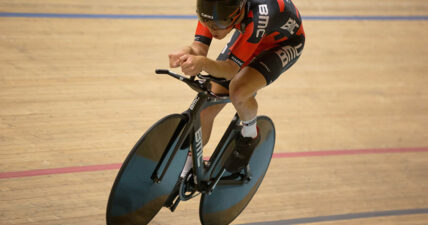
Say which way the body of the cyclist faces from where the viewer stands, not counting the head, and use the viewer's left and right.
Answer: facing the viewer and to the left of the viewer

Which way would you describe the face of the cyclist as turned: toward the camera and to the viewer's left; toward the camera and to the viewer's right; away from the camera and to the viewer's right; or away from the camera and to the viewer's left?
toward the camera and to the viewer's left
